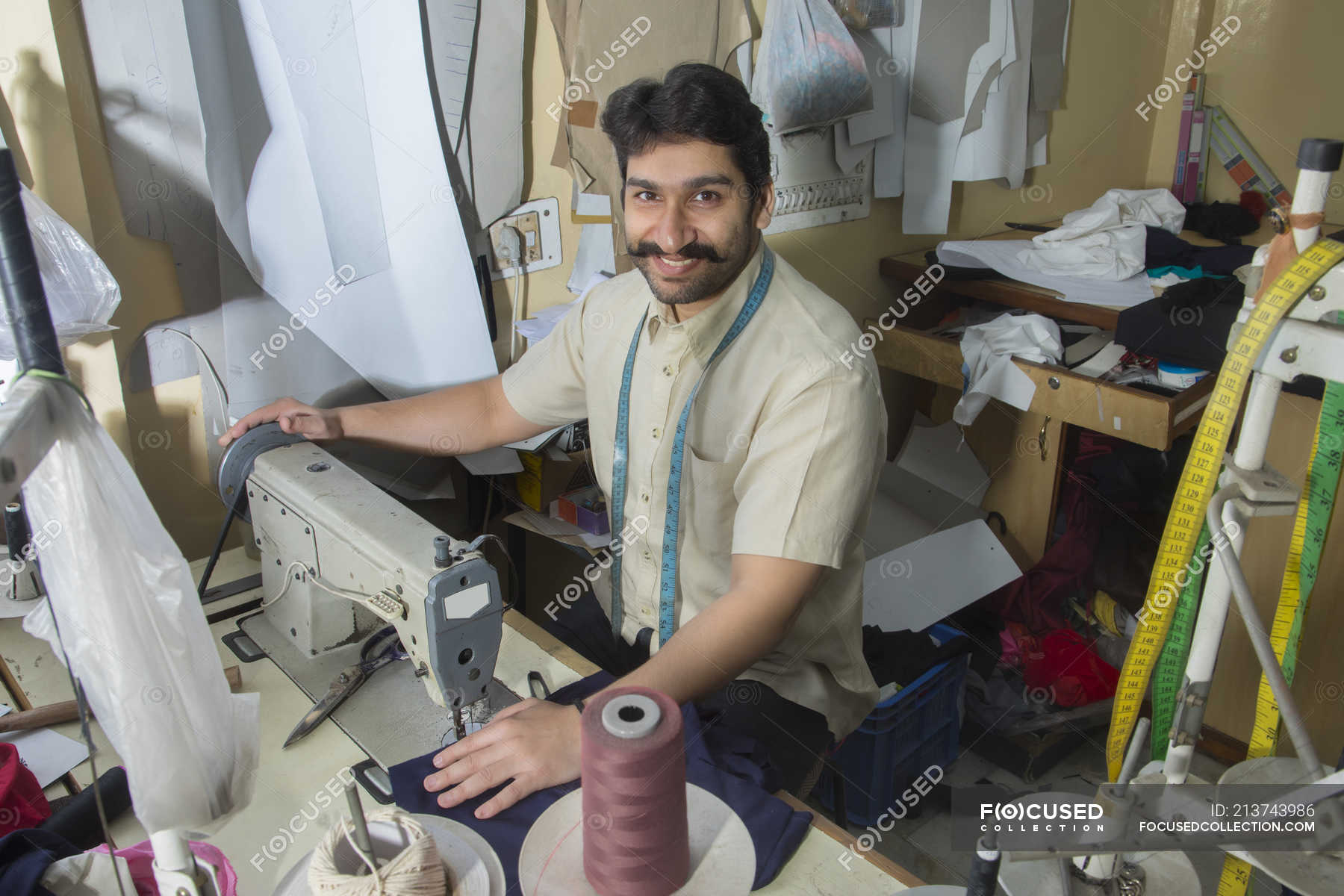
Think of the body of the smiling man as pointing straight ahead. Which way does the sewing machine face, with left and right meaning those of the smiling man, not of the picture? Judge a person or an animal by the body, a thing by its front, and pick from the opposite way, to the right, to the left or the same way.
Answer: the opposite way

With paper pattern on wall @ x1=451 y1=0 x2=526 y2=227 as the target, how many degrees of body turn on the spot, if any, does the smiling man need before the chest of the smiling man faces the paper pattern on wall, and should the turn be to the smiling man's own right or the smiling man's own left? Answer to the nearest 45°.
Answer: approximately 90° to the smiling man's own right

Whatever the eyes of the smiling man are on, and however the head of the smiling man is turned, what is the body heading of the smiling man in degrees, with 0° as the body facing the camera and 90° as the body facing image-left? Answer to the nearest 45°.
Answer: approximately 45°

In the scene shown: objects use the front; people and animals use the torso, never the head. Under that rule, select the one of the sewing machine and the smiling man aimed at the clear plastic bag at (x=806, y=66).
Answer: the sewing machine

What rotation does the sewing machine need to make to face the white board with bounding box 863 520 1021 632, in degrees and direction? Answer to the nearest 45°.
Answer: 0° — it already faces it

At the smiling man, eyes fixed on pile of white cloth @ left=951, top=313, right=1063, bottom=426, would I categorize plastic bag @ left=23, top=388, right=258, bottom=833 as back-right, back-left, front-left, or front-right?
back-right

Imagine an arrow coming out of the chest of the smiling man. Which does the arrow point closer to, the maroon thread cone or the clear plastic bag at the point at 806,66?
the maroon thread cone

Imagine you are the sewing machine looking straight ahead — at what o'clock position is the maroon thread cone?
The maroon thread cone is roughly at 4 o'clock from the sewing machine.

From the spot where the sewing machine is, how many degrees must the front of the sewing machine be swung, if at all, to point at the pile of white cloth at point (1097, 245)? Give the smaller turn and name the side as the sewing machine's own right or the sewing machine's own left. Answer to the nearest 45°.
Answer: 0° — it already faces it

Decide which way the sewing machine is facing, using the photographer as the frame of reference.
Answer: facing away from the viewer and to the right of the viewer

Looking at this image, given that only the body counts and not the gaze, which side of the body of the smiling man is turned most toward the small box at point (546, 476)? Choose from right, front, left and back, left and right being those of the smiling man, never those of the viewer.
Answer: right

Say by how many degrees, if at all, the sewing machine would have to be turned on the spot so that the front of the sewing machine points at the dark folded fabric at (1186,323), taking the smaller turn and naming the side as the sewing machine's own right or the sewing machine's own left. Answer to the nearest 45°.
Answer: approximately 45° to the sewing machine's own right
